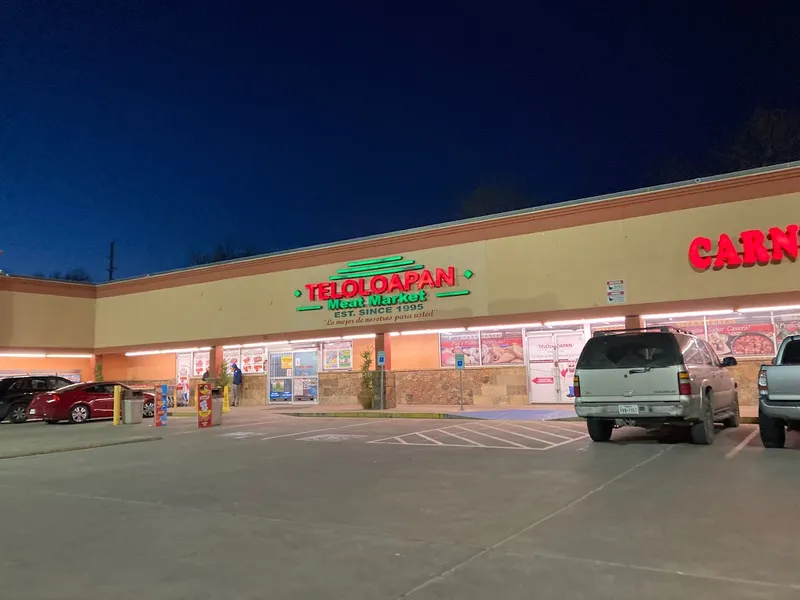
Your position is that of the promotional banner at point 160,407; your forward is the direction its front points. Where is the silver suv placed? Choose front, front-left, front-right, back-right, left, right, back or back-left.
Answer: front-left

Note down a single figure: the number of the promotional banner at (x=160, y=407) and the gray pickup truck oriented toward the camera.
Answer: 1

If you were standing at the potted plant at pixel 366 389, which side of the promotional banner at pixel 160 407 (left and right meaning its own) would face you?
left

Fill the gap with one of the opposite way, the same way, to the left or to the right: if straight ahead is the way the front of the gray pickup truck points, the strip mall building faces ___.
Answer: the opposite way

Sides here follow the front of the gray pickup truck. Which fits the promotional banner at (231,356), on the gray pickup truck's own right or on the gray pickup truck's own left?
on the gray pickup truck's own left

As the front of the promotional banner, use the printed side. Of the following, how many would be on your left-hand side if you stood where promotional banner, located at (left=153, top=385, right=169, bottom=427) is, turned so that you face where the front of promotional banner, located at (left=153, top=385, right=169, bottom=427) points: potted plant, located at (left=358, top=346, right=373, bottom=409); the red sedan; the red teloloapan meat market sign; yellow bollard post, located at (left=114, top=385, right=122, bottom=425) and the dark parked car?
2

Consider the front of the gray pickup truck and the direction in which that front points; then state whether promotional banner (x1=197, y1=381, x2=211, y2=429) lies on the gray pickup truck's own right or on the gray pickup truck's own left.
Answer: on the gray pickup truck's own left

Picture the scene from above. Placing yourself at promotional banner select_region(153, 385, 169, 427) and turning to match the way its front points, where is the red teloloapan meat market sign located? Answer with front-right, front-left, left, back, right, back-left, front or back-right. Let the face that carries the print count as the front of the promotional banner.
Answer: left

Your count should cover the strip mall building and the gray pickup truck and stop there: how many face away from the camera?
1

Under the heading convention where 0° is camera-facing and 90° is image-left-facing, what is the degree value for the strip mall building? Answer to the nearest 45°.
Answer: approximately 45°

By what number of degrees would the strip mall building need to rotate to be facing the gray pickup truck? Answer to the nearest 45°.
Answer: approximately 45° to its left

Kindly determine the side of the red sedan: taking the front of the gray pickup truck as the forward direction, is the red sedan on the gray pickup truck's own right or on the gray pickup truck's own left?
on the gray pickup truck's own left

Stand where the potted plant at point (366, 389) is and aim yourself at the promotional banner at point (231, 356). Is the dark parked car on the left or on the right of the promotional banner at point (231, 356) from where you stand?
left

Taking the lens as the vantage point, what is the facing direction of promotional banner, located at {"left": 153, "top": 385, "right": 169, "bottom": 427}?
facing the viewer

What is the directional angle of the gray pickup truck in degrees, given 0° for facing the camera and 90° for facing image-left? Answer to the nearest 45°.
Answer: approximately 180°

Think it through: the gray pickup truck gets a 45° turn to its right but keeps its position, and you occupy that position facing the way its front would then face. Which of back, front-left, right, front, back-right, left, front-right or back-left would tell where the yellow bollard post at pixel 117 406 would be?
back-left

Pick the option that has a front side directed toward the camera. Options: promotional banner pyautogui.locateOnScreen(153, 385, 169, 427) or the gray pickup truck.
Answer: the promotional banner
